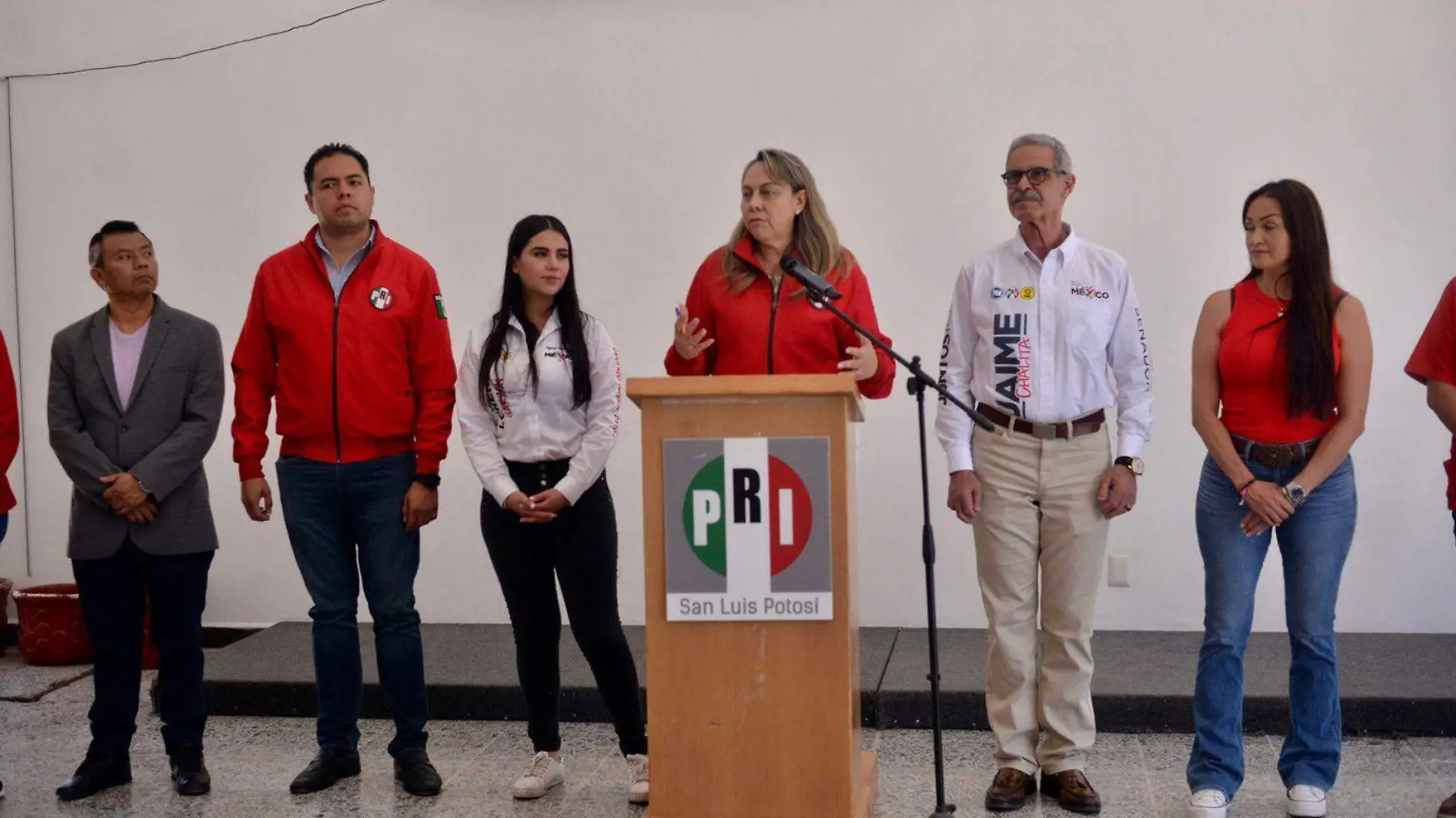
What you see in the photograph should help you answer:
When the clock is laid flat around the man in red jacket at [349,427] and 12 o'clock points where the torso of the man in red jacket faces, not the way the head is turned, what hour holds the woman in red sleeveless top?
The woman in red sleeveless top is roughly at 10 o'clock from the man in red jacket.

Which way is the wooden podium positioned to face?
toward the camera

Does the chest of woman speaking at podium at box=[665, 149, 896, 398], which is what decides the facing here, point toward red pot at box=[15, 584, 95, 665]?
no

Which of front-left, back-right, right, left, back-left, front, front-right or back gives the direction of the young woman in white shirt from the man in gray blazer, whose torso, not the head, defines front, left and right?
front-left

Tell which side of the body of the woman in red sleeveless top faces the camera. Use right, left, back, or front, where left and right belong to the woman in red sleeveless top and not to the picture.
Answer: front

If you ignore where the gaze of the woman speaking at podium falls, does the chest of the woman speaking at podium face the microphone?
yes

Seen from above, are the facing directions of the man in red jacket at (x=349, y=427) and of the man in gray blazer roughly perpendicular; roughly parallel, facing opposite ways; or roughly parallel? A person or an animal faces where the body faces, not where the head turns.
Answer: roughly parallel

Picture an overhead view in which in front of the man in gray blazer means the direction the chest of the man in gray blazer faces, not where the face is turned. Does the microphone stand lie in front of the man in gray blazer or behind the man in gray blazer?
in front

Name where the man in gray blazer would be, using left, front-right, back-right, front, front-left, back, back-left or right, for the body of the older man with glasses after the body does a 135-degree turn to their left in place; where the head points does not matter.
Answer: back-left

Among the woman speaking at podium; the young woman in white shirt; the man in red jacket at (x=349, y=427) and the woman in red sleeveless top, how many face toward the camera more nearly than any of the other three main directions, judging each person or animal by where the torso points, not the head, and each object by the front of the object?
4

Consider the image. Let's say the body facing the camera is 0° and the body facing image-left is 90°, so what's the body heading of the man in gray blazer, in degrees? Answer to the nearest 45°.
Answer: approximately 0°

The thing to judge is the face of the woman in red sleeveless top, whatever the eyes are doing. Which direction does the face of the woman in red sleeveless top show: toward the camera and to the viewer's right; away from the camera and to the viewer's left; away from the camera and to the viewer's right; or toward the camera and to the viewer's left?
toward the camera and to the viewer's left

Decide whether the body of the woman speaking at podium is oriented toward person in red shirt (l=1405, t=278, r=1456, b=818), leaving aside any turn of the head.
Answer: no

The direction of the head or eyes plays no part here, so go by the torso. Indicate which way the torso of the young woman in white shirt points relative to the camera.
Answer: toward the camera
